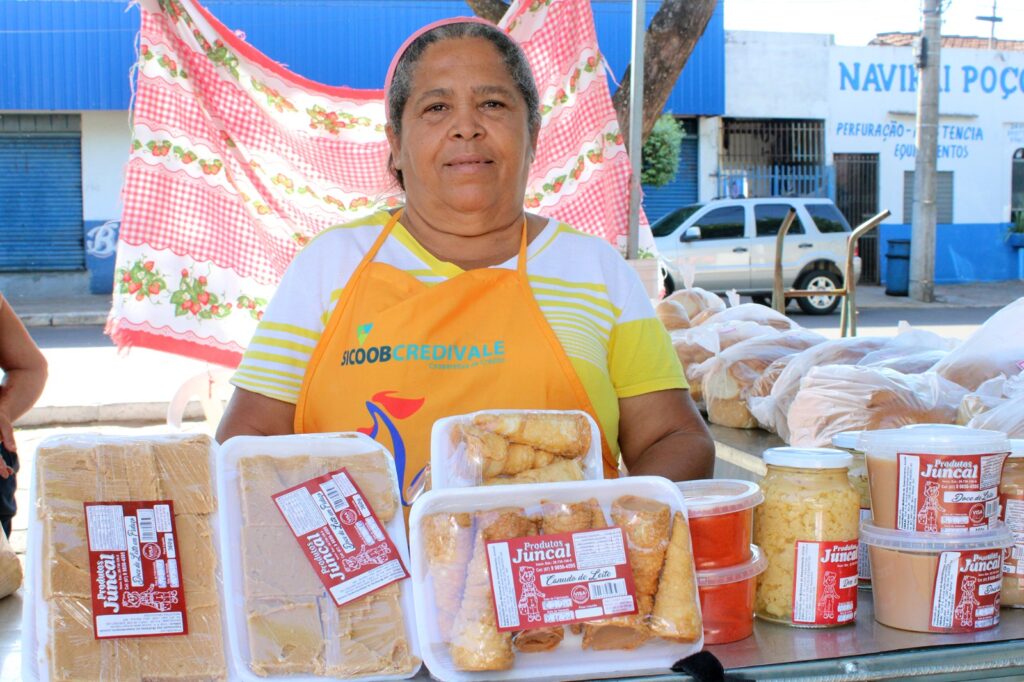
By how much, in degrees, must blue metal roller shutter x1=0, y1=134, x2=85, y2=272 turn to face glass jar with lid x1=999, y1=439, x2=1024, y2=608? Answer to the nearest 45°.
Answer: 0° — it already faces it

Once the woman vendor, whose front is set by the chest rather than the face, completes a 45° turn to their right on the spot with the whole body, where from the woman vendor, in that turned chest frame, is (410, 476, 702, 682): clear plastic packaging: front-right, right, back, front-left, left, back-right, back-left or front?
front-left

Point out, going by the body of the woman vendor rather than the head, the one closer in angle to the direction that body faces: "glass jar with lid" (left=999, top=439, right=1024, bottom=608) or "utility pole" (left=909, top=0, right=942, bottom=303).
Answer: the glass jar with lid

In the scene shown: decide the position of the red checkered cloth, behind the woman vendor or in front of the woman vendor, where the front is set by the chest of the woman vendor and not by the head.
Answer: behind

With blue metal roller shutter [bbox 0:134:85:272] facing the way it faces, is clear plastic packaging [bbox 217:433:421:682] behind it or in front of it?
in front

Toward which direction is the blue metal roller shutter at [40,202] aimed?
toward the camera

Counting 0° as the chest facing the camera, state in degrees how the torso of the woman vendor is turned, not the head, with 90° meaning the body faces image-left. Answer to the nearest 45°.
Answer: approximately 0°
